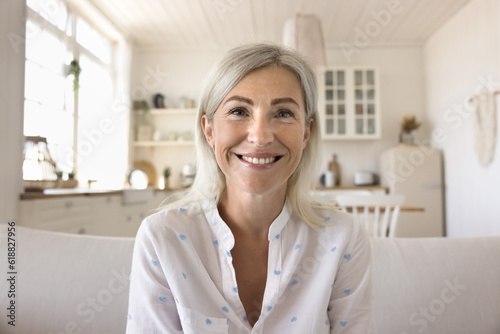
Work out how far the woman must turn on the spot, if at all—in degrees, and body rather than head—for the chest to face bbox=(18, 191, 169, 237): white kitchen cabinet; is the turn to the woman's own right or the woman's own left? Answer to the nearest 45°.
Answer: approximately 135° to the woman's own right

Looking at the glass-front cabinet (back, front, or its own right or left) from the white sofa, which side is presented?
front

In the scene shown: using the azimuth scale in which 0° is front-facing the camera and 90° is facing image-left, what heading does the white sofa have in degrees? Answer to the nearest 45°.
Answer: approximately 0°

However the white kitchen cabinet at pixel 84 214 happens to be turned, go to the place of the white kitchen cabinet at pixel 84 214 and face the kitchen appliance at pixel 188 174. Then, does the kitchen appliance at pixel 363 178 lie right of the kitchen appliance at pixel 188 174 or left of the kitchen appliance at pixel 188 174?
right

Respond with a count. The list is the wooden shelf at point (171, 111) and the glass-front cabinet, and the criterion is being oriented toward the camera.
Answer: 2

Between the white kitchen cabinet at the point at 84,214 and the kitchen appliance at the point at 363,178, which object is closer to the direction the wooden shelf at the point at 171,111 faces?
the white kitchen cabinet

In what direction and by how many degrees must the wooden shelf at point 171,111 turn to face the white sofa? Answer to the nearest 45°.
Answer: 0° — it already faces it

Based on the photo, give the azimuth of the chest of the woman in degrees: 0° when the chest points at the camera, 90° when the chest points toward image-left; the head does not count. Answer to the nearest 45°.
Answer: approximately 0°

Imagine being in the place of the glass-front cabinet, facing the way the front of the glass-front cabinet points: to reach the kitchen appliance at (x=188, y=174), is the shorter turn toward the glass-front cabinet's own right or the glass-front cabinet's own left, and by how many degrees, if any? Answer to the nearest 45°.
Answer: approximately 90° to the glass-front cabinet's own right

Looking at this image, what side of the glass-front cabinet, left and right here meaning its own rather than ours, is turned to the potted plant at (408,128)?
left
